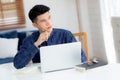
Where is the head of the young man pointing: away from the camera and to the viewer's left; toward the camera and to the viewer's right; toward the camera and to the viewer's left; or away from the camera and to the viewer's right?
toward the camera and to the viewer's right

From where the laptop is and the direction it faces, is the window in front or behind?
in front

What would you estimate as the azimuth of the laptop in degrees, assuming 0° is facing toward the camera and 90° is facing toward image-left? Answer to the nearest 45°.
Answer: approximately 135°
